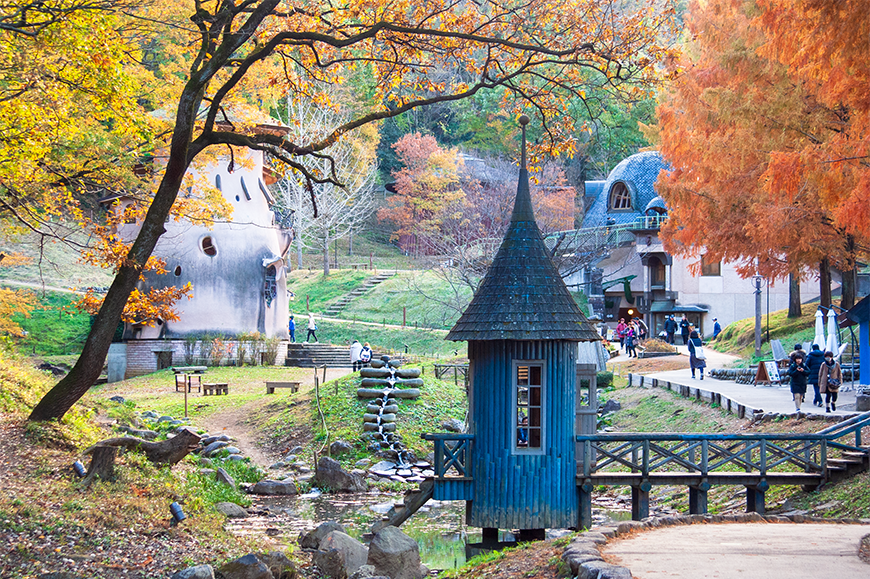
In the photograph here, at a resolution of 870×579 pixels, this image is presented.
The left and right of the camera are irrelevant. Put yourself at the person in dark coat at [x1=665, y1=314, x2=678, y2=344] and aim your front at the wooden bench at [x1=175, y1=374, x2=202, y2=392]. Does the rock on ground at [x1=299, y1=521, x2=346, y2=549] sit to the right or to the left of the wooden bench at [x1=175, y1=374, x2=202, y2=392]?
left

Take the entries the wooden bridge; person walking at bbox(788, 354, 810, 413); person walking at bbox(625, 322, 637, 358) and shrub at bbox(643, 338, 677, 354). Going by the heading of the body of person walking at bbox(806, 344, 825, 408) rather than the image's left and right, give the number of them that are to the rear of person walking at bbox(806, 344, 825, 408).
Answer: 2
